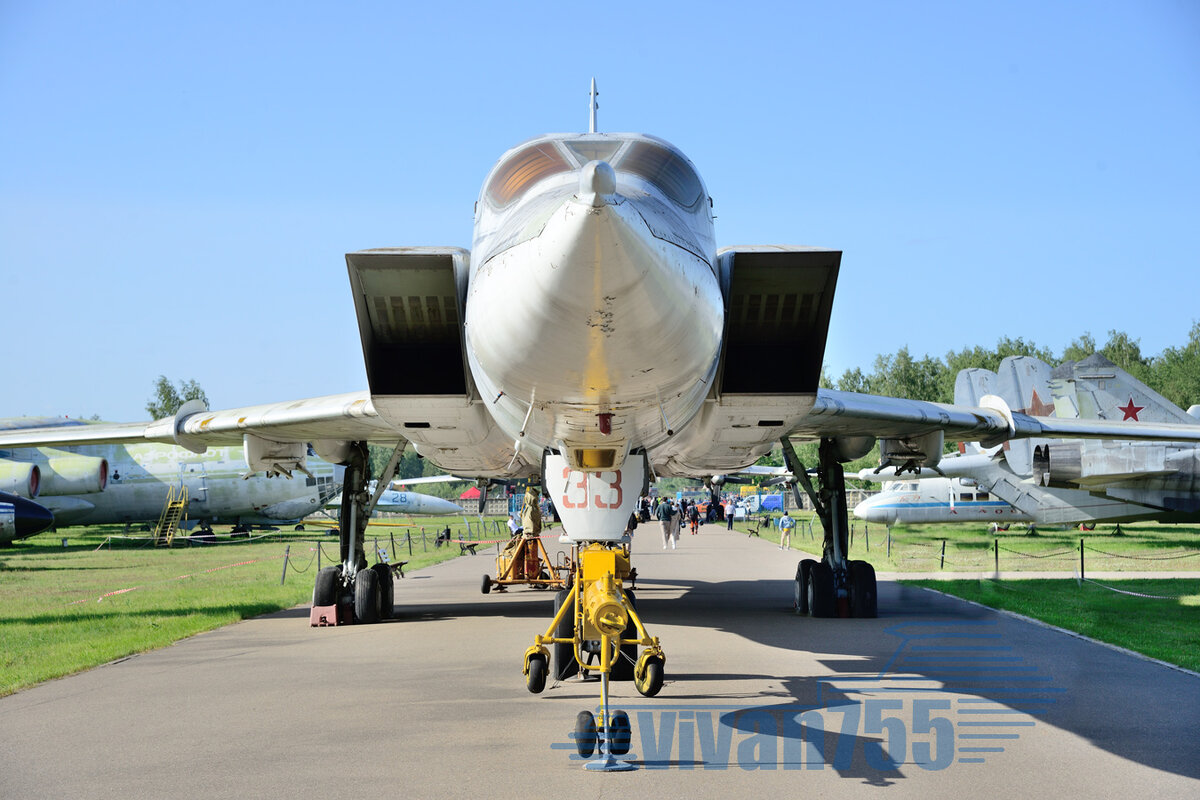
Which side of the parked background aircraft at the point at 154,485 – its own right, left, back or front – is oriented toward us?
right

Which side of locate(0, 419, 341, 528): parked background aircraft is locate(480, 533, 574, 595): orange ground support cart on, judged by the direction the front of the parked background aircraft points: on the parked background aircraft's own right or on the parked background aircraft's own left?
on the parked background aircraft's own right
